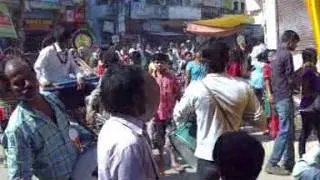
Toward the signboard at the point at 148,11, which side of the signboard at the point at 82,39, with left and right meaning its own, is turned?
back

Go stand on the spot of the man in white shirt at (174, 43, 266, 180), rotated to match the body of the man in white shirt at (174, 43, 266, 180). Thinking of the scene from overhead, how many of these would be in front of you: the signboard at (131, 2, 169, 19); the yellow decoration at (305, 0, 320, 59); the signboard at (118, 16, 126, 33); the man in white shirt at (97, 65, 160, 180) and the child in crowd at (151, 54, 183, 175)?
3

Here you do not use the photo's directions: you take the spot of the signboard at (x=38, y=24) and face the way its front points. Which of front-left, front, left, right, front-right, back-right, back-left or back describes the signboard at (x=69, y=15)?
back-left

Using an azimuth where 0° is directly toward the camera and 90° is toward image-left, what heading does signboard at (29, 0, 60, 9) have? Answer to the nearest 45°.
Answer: approximately 0°

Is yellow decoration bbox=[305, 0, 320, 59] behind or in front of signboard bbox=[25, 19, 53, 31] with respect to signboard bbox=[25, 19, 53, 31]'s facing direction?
in front

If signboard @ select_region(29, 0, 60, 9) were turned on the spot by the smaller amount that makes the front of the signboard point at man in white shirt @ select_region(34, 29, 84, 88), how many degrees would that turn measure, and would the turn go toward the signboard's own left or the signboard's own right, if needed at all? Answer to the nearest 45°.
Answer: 0° — it already faces them

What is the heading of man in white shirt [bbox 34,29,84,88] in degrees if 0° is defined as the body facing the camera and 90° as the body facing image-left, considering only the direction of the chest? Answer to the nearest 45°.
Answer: approximately 315°

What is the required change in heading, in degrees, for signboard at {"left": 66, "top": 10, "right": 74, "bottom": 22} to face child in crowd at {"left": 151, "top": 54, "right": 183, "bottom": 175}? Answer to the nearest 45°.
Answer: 0° — it already faces them
